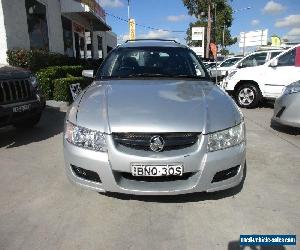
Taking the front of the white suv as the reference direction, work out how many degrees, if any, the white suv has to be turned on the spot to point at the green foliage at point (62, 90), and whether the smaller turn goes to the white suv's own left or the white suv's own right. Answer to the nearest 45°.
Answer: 0° — it already faces it

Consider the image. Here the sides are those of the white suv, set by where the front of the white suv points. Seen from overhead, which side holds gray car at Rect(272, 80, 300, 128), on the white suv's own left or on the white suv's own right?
on the white suv's own left

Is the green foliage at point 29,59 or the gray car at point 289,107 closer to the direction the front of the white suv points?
the green foliage

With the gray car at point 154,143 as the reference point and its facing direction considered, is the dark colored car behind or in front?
behind

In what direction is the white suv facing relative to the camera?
to the viewer's left

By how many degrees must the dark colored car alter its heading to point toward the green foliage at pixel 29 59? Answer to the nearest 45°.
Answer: approximately 135° to its left

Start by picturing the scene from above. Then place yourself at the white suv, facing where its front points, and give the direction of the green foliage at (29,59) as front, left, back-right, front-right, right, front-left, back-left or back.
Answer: front

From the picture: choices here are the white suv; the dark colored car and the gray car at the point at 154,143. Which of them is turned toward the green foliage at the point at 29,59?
the white suv

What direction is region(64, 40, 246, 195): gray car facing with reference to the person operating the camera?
facing the viewer

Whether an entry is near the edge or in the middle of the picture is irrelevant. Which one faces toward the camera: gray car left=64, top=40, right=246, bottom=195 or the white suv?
the gray car

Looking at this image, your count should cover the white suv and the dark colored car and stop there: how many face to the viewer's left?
1

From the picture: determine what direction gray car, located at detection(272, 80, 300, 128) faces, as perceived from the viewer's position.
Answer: facing the viewer and to the left of the viewer

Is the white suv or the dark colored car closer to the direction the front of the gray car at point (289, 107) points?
the dark colored car

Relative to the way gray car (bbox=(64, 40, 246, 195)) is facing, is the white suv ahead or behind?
behind

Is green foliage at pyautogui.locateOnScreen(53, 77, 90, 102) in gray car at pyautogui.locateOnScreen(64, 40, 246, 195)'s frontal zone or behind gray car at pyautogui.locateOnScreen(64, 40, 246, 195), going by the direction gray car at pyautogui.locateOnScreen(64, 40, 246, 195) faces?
behind
